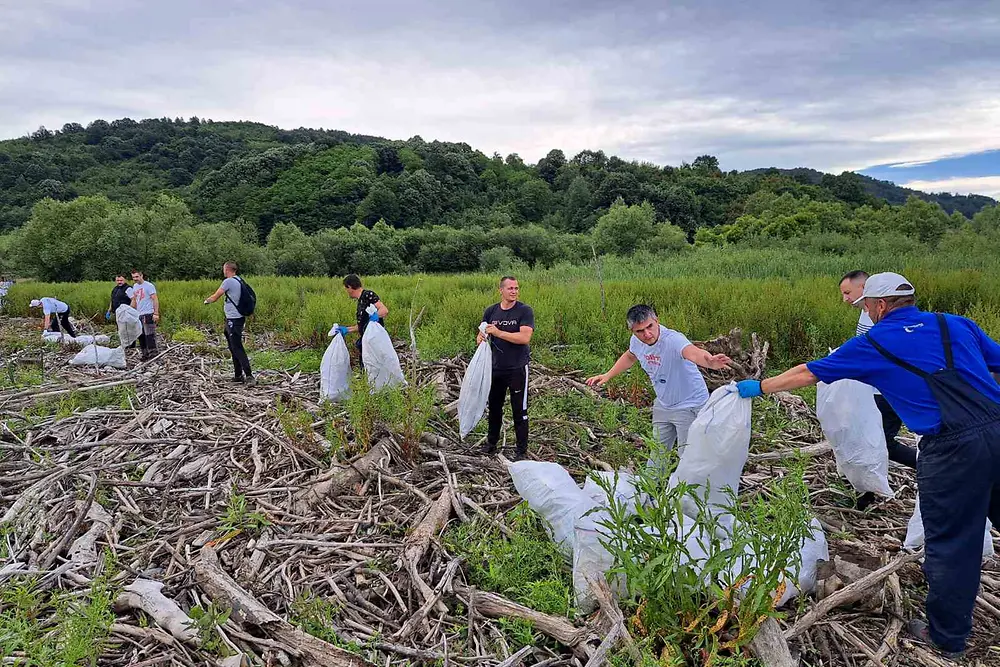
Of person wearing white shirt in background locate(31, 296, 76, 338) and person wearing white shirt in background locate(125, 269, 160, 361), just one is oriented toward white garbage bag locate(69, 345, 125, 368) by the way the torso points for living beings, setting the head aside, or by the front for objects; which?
person wearing white shirt in background locate(125, 269, 160, 361)

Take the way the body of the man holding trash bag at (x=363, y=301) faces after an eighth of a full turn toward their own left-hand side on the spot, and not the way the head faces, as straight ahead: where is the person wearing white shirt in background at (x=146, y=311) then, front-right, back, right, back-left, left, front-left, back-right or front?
right

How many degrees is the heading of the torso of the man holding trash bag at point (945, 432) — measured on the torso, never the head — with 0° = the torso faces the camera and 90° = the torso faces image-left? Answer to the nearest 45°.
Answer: approximately 135°

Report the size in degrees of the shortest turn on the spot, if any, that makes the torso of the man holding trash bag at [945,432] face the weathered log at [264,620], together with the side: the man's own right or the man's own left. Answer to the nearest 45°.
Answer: approximately 90° to the man's own left

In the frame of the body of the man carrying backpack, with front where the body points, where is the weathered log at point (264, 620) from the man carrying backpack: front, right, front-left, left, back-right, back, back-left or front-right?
left

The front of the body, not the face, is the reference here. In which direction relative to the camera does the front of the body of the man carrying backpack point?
to the viewer's left
